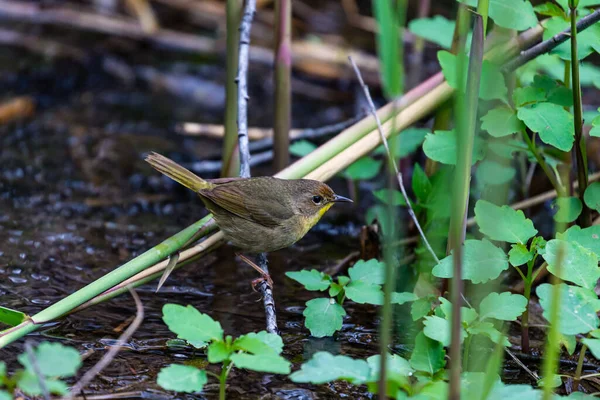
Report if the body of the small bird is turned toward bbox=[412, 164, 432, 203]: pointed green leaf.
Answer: yes

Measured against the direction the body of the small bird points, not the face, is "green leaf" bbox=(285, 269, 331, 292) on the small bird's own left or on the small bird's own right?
on the small bird's own right

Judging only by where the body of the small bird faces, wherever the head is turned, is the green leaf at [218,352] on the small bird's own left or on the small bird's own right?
on the small bird's own right

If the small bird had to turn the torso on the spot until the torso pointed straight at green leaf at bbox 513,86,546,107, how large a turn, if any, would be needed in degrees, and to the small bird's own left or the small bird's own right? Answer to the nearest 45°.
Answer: approximately 45° to the small bird's own left

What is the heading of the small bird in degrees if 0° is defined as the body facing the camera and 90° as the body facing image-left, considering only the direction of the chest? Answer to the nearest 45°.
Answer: approximately 270°

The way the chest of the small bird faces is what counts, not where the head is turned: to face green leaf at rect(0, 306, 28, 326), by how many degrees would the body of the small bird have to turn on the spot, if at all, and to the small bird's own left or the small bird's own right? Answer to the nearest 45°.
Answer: approximately 135° to the small bird's own right

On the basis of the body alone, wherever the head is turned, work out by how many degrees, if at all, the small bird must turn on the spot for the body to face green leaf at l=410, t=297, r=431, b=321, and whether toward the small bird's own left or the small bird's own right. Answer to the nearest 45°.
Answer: approximately 45° to the small bird's own right

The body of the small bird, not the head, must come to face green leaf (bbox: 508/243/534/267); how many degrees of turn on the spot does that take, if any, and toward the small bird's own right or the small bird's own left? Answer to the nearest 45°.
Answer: approximately 45° to the small bird's own right
